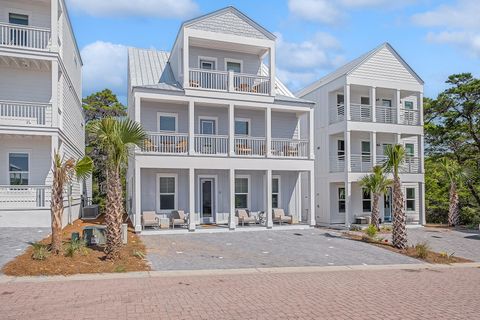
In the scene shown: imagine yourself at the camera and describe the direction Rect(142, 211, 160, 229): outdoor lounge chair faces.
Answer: facing the viewer and to the right of the viewer

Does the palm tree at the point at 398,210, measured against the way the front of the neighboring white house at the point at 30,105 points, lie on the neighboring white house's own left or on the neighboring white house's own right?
on the neighboring white house's own left

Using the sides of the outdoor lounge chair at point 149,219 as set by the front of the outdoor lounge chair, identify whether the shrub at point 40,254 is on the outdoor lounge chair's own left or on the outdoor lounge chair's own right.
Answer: on the outdoor lounge chair's own right

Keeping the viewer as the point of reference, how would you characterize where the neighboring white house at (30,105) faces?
facing the viewer

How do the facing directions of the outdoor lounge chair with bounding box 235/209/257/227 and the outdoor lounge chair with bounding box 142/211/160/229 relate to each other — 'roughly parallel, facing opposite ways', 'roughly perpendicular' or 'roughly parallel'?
roughly parallel

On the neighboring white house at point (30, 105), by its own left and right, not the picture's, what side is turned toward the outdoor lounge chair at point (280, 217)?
left

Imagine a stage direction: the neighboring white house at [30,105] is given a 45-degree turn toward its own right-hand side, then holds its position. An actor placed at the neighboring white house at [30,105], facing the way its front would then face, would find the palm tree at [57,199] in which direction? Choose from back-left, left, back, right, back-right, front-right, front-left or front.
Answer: front-left

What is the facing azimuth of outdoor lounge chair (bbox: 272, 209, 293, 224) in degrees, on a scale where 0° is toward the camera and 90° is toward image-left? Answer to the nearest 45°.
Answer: approximately 315°

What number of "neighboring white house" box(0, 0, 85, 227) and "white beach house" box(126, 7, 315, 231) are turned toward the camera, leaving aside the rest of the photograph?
2

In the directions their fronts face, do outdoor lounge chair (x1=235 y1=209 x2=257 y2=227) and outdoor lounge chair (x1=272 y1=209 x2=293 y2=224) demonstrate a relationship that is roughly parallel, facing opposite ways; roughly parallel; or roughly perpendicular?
roughly parallel

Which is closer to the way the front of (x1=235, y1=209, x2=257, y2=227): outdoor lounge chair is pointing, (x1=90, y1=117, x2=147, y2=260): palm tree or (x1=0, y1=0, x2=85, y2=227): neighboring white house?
the palm tree

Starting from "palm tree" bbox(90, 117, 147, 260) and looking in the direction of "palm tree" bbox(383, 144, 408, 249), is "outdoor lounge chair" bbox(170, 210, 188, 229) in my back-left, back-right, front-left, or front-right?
front-left

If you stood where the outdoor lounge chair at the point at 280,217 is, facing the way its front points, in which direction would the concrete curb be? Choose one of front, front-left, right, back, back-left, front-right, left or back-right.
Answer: front-right

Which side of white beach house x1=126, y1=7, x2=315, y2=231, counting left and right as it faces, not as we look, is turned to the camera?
front
